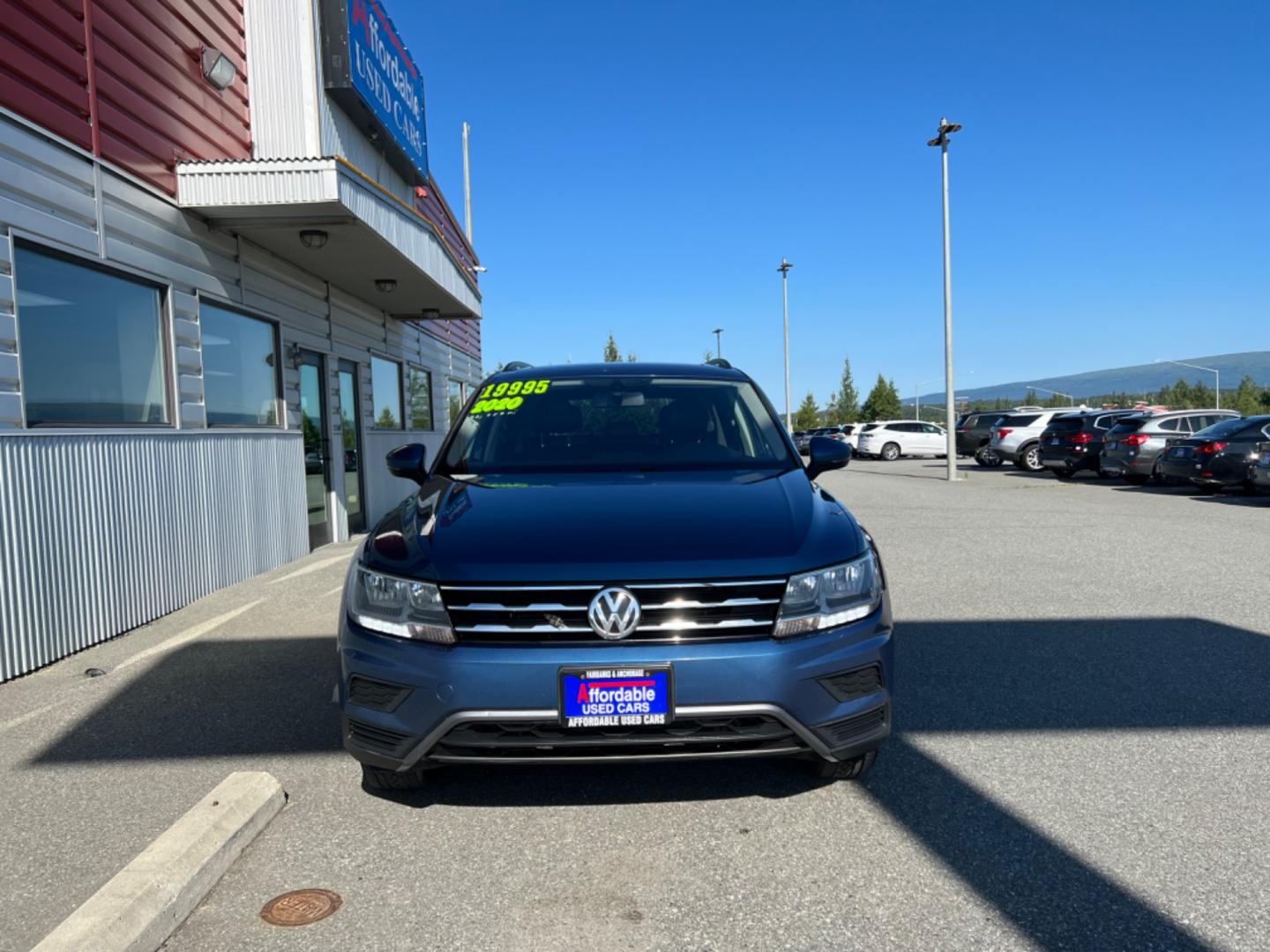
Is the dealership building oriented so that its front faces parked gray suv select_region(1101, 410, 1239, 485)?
no

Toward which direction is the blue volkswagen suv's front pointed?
toward the camera

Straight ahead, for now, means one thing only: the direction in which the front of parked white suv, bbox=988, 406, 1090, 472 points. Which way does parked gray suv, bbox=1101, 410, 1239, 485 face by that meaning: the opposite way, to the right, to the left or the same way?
the same way

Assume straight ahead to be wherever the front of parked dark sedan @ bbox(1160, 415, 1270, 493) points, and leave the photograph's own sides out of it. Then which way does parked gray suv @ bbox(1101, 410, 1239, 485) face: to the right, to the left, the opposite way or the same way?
the same way

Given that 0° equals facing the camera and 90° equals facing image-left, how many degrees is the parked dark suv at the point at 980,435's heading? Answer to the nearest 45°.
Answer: approximately 225°

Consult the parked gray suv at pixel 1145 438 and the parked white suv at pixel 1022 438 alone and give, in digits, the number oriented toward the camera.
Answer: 0

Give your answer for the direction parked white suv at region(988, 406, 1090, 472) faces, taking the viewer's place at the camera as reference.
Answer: facing away from the viewer and to the right of the viewer

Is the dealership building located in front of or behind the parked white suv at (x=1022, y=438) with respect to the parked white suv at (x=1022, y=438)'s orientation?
behind

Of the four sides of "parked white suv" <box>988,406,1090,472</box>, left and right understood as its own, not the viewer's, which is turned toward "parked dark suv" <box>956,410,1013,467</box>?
left

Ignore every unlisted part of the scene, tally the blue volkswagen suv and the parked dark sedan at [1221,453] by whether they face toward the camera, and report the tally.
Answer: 1

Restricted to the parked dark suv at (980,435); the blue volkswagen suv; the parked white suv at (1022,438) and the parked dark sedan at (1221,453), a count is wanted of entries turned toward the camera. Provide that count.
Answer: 1

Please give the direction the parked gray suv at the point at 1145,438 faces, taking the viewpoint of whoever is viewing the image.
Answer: facing away from the viewer and to the right of the viewer

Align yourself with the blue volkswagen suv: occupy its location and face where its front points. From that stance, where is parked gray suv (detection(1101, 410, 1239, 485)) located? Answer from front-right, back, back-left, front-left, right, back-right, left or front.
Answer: back-left

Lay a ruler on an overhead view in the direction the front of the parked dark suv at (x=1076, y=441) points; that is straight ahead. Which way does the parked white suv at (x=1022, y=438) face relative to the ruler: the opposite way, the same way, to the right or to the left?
the same way

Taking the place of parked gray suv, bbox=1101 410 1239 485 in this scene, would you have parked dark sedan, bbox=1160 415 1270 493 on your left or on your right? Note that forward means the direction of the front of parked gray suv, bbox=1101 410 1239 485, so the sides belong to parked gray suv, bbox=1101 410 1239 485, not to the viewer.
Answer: on your right

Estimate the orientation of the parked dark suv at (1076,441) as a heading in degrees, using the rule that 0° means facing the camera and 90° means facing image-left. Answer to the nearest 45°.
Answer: approximately 225°

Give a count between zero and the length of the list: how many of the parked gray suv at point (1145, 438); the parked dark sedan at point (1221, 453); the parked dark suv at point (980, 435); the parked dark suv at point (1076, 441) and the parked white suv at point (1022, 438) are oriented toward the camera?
0

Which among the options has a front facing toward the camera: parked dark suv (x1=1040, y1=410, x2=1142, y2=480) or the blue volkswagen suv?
the blue volkswagen suv

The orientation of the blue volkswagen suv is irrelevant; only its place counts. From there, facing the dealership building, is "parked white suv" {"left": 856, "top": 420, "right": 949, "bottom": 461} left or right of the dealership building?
right

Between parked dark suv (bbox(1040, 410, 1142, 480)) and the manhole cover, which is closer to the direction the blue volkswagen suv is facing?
the manhole cover

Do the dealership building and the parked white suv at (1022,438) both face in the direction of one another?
no
